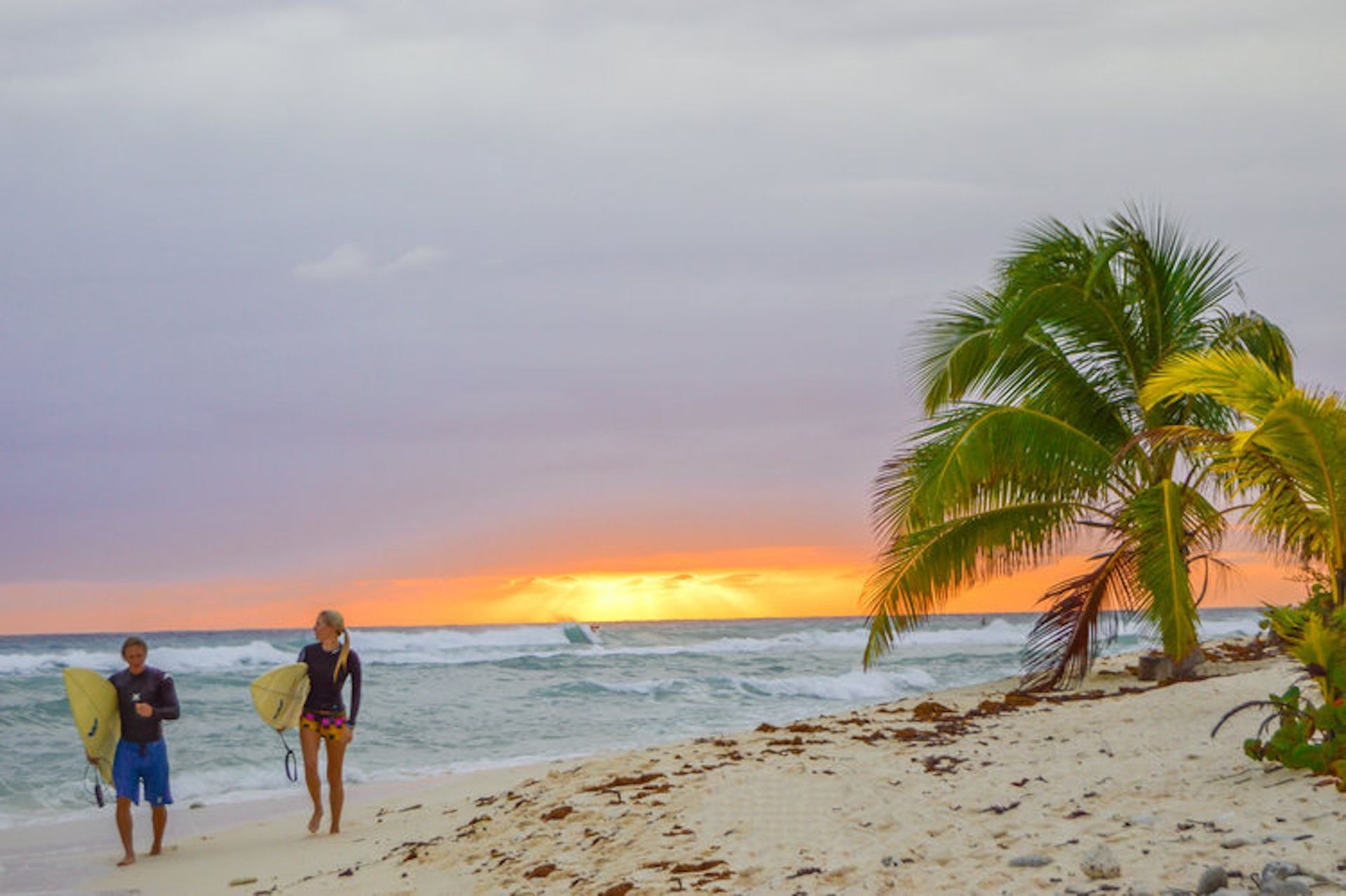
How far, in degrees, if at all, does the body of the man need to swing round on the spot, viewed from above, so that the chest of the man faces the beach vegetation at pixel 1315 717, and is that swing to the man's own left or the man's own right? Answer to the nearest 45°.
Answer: approximately 45° to the man's own left

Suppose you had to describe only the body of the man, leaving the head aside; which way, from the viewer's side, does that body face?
toward the camera

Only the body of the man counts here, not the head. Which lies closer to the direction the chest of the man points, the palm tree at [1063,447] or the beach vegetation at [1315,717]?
the beach vegetation

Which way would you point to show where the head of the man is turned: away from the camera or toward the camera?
toward the camera

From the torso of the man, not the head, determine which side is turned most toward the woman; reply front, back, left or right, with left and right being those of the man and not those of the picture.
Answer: left

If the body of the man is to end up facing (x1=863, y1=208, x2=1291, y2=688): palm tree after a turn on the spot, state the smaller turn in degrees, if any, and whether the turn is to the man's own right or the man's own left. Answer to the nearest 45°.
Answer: approximately 90° to the man's own left
